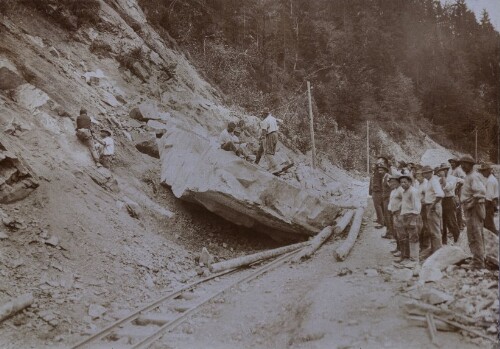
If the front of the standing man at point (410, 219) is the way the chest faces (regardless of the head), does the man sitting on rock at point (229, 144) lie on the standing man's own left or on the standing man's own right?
on the standing man's own right

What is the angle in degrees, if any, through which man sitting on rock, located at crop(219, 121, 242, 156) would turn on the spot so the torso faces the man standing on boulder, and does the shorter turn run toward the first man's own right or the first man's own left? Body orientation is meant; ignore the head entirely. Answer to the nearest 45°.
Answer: approximately 90° to the first man's own left

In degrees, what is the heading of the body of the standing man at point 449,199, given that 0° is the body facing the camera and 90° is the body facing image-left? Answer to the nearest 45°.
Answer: approximately 45°

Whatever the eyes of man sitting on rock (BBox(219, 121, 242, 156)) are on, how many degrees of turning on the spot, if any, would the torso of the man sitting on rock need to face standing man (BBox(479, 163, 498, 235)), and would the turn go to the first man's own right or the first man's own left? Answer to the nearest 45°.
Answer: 0° — they already face them
